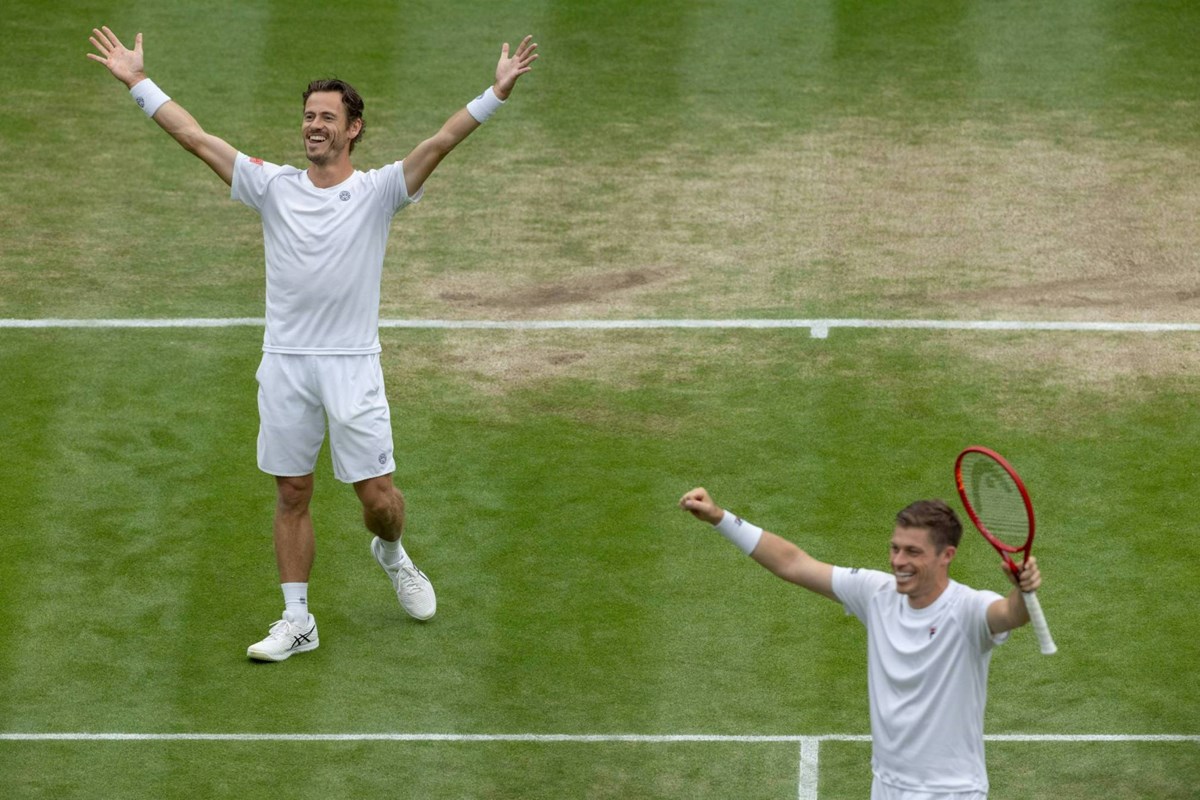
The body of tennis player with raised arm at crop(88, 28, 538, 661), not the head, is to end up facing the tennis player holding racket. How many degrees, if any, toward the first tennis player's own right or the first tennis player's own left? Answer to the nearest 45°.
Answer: approximately 45° to the first tennis player's own left

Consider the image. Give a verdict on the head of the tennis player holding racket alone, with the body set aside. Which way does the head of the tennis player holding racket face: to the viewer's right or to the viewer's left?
to the viewer's left

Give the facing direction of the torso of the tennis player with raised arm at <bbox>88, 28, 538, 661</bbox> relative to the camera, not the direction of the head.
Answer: toward the camera
